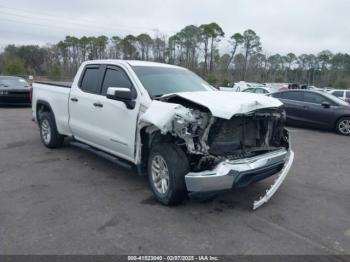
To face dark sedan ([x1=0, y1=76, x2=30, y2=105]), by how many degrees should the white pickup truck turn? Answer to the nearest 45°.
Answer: approximately 180°

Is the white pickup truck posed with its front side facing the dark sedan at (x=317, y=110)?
no

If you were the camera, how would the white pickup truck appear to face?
facing the viewer and to the right of the viewer

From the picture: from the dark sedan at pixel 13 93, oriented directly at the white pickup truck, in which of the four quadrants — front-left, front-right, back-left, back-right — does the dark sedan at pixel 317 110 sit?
front-left

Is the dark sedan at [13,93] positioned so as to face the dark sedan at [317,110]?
no
